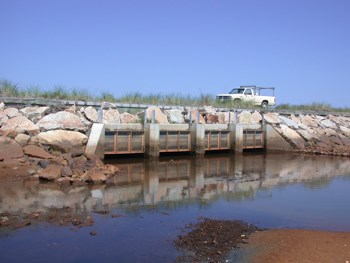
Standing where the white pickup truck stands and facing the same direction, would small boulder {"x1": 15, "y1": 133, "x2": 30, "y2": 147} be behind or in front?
in front

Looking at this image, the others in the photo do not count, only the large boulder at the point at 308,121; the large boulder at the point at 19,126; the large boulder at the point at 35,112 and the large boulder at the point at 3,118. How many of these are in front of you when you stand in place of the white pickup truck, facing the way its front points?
3

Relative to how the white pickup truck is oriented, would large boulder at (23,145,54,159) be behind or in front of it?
in front

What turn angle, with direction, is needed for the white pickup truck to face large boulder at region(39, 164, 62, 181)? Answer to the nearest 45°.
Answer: approximately 45° to its left

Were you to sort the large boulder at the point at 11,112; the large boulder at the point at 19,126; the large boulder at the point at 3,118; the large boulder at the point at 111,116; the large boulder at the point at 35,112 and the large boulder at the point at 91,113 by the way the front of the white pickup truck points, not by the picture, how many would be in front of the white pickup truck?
6

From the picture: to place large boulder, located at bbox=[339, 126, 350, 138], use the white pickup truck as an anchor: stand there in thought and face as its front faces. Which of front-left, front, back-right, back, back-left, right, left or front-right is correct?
back-left

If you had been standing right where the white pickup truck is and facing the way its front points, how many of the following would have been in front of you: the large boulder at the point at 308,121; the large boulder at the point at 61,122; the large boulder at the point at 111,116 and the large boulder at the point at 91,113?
3

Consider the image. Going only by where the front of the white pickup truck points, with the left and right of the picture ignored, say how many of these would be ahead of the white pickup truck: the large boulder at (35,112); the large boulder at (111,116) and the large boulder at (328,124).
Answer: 2

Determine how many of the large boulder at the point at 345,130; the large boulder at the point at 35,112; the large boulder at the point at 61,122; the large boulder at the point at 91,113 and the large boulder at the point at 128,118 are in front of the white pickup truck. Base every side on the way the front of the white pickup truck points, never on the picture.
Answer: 4

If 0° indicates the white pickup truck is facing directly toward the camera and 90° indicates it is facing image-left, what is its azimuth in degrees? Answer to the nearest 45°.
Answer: approximately 45°

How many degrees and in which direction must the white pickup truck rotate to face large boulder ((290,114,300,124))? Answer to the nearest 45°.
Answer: approximately 135° to its left

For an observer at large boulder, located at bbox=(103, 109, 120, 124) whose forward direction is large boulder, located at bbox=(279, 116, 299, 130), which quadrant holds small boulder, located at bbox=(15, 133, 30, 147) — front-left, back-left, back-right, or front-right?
back-right

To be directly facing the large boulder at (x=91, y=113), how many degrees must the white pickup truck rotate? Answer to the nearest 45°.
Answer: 0° — it already faces it
